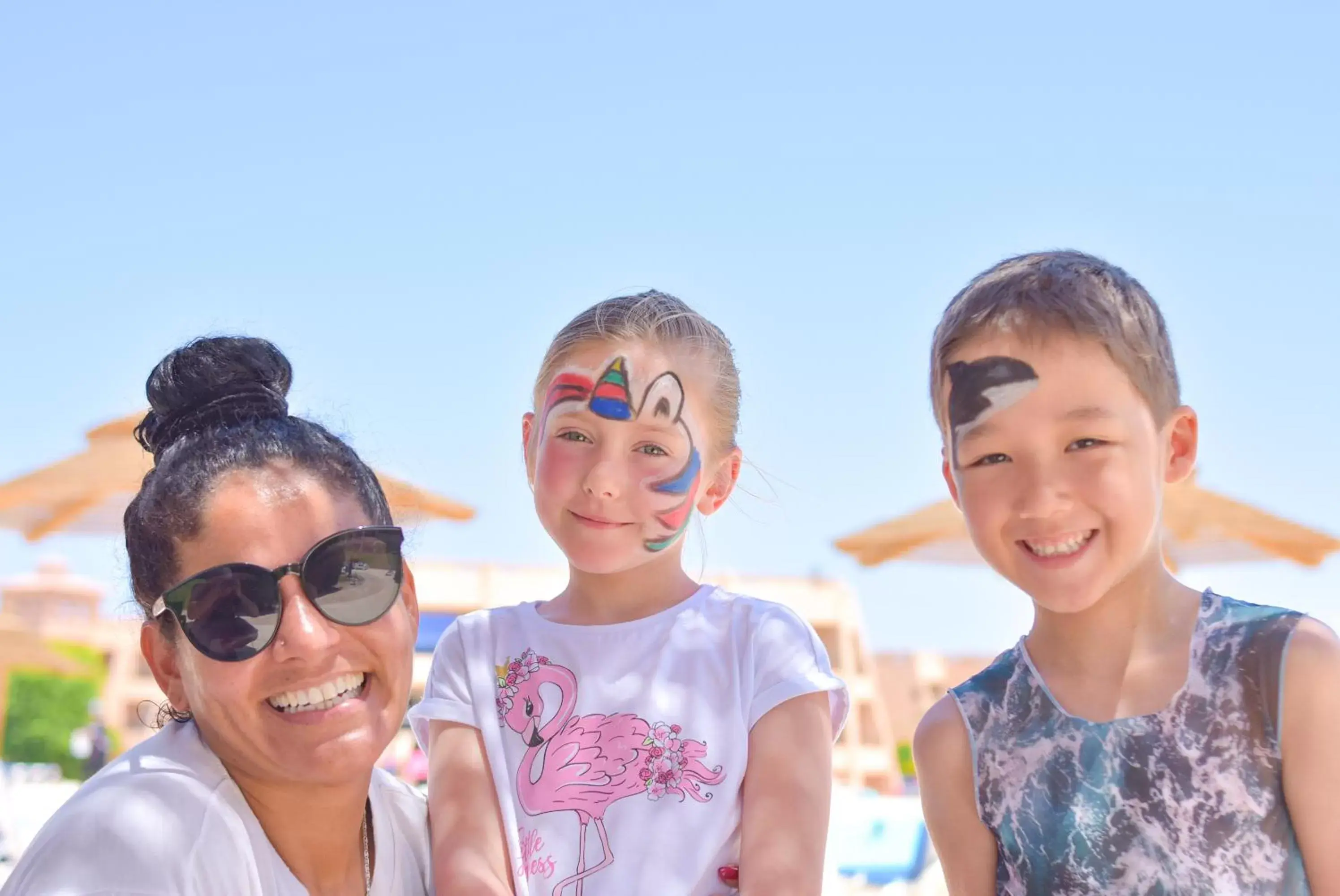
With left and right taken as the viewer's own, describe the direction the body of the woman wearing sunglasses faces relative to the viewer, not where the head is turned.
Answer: facing the viewer and to the right of the viewer

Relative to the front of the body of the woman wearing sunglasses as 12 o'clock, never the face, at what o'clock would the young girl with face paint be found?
The young girl with face paint is roughly at 10 o'clock from the woman wearing sunglasses.

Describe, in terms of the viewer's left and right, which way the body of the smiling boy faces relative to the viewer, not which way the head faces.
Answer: facing the viewer

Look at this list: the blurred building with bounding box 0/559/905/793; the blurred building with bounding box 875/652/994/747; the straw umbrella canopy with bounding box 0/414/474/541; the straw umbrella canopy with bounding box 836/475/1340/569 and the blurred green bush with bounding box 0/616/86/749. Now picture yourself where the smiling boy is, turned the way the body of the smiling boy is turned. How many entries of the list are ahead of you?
0

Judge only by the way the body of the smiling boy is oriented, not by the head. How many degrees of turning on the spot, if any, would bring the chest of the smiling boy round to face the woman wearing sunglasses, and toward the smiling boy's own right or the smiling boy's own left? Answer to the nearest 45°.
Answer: approximately 90° to the smiling boy's own right

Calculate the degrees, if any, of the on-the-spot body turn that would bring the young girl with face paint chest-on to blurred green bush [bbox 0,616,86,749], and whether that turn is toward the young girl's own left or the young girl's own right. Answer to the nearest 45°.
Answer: approximately 135° to the young girl's own right

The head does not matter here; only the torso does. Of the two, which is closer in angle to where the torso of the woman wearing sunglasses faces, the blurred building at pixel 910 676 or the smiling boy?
the smiling boy

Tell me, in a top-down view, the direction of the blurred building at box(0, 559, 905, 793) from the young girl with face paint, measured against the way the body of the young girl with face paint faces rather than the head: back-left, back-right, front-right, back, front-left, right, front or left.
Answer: back

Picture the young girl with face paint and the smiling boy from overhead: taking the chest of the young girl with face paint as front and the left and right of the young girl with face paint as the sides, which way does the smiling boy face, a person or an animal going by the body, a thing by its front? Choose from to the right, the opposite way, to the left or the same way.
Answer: the same way

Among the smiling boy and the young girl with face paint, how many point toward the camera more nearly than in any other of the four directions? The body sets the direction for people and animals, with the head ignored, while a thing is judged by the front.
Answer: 2

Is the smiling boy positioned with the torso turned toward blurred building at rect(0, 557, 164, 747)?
no

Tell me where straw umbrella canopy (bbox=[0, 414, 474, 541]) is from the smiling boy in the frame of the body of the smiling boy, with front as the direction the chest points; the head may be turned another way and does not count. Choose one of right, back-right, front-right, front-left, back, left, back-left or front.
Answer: back-right

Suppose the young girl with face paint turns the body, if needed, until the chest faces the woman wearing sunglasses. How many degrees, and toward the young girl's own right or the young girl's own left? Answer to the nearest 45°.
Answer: approximately 45° to the young girl's own right
